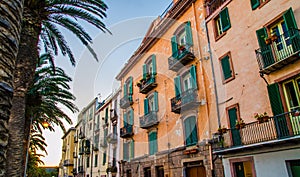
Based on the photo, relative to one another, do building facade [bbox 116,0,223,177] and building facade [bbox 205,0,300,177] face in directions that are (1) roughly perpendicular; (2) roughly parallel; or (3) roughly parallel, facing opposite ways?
roughly parallel

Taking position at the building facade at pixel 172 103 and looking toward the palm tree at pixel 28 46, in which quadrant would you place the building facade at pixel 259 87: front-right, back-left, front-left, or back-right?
front-left

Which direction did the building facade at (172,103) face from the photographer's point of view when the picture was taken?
facing the viewer and to the left of the viewer

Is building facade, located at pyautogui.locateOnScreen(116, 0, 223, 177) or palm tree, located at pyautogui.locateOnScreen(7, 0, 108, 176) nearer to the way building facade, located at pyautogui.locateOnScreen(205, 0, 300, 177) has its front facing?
the palm tree

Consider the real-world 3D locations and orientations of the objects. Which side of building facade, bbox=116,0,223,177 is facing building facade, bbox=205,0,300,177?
left

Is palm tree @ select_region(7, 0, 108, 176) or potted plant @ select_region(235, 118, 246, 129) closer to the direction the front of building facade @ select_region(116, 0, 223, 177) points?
the palm tree

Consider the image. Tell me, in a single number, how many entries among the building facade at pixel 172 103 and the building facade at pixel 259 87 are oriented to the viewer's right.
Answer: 0

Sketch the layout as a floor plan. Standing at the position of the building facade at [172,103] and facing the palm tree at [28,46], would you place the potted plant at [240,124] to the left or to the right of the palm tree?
left

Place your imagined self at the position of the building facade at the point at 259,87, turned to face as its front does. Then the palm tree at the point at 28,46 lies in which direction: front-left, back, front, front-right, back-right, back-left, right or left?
front

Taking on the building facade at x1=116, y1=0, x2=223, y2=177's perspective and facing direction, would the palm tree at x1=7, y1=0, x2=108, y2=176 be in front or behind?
in front

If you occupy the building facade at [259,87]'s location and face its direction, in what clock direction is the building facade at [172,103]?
the building facade at [172,103] is roughly at 3 o'clock from the building facade at [259,87].

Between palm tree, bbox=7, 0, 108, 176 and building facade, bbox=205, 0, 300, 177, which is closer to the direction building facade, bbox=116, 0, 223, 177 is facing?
the palm tree

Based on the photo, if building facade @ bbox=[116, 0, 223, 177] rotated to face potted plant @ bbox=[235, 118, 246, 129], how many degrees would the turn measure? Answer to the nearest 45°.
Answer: approximately 90° to its left
